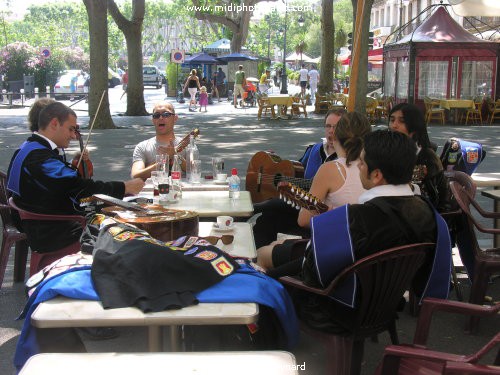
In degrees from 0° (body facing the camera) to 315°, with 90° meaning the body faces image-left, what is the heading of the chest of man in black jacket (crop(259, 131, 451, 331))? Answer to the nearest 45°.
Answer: approximately 135°

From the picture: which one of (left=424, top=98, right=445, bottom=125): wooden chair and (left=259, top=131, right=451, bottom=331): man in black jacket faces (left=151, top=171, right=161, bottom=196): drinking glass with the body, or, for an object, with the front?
the man in black jacket

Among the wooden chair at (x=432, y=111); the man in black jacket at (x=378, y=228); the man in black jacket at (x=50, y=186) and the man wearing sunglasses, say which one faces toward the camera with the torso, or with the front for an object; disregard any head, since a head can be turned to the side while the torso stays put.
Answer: the man wearing sunglasses

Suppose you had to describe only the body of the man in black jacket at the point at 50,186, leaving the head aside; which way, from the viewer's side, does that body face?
to the viewer's right

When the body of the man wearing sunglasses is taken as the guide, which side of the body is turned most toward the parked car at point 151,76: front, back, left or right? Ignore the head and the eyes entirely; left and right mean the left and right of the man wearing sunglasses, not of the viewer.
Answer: back

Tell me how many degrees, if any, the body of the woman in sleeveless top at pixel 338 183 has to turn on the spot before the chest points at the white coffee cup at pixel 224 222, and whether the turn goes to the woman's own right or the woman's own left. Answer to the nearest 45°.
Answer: approximately 90° to the woman's own left

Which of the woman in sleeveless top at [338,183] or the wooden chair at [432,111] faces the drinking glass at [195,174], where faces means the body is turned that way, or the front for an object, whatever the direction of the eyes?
the woman in sleeveless top

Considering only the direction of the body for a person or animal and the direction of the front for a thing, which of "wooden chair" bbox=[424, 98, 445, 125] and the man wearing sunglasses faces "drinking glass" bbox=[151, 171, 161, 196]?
the man wearing sunglasses

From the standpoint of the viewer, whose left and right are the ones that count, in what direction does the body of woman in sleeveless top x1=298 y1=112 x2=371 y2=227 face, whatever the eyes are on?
facing away from the viewer and to the left of the viewer

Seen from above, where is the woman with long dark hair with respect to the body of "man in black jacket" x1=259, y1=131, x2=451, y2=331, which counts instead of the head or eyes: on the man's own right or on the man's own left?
on the man's own right

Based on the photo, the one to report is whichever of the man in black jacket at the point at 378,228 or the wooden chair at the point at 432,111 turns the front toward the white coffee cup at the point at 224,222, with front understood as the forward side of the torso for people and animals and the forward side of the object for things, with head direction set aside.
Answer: the man in black jacket

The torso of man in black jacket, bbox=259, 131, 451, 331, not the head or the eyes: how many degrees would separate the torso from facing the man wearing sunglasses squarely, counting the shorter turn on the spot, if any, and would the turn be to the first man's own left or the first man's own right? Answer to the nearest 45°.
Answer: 0° — they already face them

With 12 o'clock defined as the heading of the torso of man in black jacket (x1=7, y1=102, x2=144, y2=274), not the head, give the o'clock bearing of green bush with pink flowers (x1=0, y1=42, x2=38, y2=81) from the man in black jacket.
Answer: The green bush with pink flowers is roughly at 9 o'clock from the man in black jacket.

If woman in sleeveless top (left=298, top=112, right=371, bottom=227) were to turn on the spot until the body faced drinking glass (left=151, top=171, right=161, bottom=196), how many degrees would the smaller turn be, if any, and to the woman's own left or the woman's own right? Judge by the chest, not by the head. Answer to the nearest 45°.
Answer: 0° — they already face it

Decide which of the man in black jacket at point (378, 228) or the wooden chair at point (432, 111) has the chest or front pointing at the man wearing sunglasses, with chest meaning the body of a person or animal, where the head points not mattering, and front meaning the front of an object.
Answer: the man in black jacket
